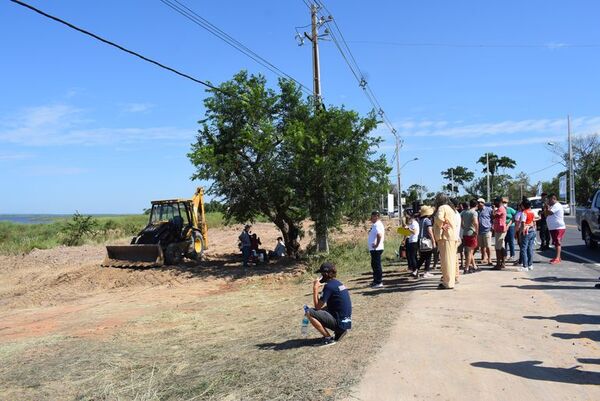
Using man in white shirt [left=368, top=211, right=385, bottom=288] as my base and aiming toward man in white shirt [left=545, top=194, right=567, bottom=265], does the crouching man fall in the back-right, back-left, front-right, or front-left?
back-right

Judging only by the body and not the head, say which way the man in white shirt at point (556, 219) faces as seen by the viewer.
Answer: to the viewer's left

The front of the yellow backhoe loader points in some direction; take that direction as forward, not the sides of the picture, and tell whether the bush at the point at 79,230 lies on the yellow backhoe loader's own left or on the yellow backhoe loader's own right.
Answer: on the yellow backhoe loader's own right

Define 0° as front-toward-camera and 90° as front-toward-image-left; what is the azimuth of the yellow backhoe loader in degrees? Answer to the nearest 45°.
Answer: approximately 45°

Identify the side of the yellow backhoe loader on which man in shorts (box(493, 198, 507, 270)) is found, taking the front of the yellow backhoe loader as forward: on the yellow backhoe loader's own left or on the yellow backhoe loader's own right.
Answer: on the yellow backhoe loader's own left

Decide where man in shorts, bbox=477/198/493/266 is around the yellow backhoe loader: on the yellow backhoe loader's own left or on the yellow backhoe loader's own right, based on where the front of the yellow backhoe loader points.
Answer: on the yellow backhoe loader's own left
